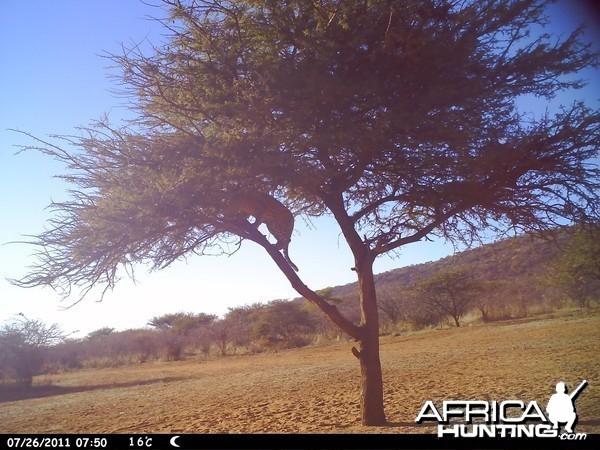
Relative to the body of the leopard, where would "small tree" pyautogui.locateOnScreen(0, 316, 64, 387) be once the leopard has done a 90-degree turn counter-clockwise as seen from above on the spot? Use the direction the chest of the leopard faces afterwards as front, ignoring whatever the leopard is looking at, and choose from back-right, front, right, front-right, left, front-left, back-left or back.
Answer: back-right

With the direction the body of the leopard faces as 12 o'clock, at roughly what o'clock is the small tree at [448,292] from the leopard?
The small tree is roughly at 4 o'clock from the leopard.

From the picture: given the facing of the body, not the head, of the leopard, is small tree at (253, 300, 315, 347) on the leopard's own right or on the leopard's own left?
on the leopard's own right

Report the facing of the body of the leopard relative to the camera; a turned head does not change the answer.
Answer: to the viewer's left
